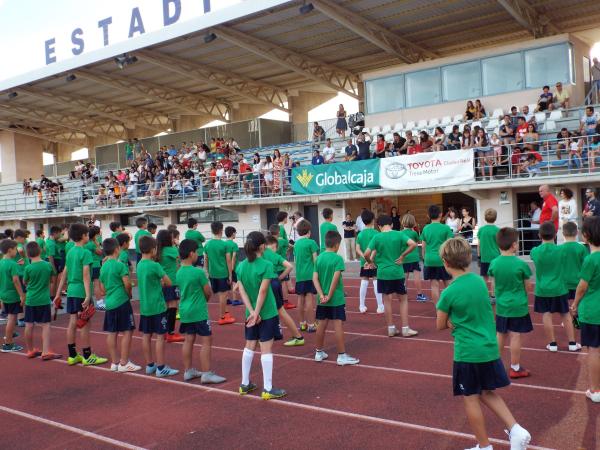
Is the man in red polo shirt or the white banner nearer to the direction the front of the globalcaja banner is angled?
the man in red polo shirt

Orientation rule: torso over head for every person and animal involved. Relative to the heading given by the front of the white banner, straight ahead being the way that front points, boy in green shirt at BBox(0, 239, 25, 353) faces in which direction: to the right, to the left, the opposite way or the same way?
the opposite way

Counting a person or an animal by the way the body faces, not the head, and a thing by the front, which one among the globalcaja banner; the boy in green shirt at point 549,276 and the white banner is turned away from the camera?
the boy in green shirt

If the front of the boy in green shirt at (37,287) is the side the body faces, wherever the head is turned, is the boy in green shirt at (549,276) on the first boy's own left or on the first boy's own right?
on the first boy's own right

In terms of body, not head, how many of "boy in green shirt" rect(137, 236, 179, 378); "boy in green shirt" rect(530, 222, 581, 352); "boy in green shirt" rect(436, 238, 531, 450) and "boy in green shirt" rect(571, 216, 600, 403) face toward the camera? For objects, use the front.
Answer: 0

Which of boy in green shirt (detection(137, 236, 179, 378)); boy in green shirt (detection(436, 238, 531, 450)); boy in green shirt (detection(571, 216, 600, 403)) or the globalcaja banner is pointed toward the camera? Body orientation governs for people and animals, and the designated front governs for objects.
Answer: the globalcaja banner

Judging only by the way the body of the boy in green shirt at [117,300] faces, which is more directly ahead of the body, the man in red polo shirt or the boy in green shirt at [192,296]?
the man in red polo shirt

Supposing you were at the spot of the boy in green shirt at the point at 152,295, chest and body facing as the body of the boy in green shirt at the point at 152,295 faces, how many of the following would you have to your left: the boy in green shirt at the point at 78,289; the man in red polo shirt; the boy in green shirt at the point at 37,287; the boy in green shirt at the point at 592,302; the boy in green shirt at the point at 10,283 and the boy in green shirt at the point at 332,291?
3

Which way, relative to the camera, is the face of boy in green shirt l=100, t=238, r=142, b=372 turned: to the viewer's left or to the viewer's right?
to the viewer's right

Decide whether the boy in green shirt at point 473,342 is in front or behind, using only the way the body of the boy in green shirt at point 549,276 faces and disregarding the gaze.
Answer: behind

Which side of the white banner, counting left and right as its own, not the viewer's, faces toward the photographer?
front

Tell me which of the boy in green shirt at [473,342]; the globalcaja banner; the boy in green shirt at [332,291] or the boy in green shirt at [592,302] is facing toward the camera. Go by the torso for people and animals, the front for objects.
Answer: the globalcaja banner

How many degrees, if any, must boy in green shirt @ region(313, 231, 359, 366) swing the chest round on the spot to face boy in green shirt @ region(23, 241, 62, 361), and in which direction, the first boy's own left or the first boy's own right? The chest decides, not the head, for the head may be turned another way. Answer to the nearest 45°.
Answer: approximately 135° to the first boy's own left

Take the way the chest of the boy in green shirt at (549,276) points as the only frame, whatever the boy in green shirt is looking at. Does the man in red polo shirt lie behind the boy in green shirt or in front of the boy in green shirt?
in front

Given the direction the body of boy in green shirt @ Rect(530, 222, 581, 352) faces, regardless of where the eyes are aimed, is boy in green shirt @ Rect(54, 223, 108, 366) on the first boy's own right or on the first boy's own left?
on the first boy's own left

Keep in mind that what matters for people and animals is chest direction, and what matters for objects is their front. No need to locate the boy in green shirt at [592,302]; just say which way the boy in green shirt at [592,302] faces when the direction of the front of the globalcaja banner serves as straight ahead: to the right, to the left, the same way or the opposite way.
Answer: the opposite way

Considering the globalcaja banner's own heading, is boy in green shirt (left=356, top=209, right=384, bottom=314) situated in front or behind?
in front

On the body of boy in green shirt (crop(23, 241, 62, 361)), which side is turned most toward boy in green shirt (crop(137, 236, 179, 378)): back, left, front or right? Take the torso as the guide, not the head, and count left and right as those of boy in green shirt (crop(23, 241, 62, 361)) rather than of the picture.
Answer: right

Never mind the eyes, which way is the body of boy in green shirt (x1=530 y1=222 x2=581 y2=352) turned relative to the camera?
away from the camera

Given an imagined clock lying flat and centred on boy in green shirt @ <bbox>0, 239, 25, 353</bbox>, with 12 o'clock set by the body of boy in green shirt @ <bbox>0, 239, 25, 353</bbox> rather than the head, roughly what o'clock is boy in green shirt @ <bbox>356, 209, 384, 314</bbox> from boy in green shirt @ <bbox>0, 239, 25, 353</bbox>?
boy in green shirt @ <bbox>356, 209, 384, 314</bbox> is roughly at 2 o'clock from boy in green shirt @ <bbox>0, 239, 25, 353</bbox>.
